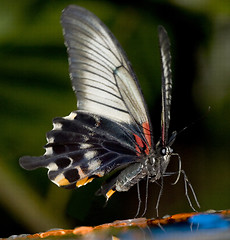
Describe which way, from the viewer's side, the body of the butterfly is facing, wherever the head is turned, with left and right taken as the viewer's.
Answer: facing the viewer and to the right of the viewer
